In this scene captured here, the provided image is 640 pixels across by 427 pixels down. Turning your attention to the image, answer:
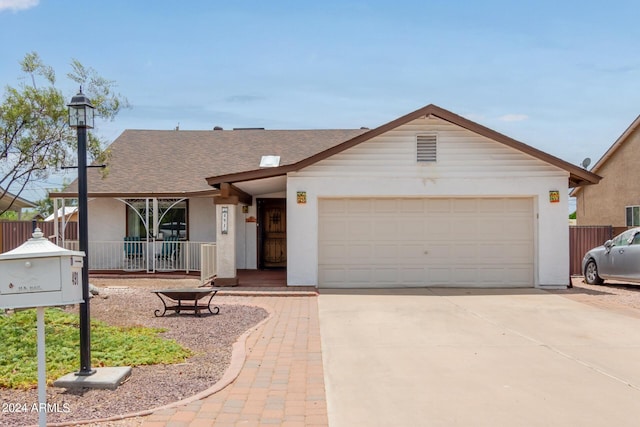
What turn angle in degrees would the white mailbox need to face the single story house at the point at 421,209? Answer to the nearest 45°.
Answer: approximately 135° to its left

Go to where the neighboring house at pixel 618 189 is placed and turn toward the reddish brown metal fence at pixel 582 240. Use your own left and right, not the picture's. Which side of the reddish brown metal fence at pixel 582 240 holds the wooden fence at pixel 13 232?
right

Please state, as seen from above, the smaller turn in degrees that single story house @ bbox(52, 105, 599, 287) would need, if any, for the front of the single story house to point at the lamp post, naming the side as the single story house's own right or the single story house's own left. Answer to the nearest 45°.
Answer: approximately 45° to the single story house's own right

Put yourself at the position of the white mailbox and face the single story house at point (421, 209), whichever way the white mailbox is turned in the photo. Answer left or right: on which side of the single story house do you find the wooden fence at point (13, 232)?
left

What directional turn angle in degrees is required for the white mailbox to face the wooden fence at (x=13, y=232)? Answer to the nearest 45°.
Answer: approximately 180°

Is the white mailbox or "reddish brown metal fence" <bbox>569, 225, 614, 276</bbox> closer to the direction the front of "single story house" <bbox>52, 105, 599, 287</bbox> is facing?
the white mailbox

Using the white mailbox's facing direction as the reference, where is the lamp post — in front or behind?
behind

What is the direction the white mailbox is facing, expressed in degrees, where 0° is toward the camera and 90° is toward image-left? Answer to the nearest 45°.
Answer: approximately 0°

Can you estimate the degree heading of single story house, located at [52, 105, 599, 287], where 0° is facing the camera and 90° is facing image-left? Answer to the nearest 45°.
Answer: approximately 0°

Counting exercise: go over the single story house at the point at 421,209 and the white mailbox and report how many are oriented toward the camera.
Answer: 2
